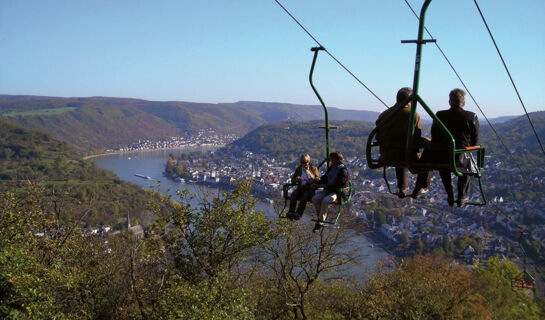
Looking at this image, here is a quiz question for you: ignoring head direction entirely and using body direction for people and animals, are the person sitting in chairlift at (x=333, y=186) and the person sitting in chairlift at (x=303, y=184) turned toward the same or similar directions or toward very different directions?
same or similar directions

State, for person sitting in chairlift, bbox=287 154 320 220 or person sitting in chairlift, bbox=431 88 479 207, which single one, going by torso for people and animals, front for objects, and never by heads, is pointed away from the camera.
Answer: person sitting in chairlift, bbox=431 88 479 207

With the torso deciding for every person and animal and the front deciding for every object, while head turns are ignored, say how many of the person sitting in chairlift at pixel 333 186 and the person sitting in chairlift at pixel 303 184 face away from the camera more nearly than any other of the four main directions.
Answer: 0

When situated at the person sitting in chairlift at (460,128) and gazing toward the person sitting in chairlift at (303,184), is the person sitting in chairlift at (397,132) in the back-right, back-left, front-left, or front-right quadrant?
front-left

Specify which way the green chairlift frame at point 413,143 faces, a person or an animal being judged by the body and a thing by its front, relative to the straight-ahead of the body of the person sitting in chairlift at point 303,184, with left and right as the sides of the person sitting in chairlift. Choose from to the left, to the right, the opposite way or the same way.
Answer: the opposite way

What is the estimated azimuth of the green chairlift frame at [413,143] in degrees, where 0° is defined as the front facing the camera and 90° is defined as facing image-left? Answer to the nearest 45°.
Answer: approximately 225°

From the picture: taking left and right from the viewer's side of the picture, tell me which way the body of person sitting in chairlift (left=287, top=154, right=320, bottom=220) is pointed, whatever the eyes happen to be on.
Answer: facing the viewer and to the left of the viewer

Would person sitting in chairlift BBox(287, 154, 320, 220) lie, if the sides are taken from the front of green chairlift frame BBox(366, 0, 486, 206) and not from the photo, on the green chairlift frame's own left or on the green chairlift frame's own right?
on the green chairlift frame's own left

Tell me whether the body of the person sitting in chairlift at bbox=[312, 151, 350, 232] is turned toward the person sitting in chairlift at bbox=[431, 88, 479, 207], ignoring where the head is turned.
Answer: no

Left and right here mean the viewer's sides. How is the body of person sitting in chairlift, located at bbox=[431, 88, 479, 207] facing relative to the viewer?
facing away from the viewer

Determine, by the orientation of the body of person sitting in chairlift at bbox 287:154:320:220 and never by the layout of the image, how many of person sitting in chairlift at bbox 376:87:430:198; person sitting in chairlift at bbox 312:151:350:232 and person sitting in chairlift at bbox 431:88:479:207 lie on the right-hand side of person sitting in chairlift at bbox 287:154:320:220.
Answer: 0

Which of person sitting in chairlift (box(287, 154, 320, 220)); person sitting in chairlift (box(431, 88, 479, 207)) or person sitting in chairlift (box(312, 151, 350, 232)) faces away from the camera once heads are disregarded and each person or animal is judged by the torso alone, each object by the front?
person sitting in chairlift (box(431, 88, 479, 207))

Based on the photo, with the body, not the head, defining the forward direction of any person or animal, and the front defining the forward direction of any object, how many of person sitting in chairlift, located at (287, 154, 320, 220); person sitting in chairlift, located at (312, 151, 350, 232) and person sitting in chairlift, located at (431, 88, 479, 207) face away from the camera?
1

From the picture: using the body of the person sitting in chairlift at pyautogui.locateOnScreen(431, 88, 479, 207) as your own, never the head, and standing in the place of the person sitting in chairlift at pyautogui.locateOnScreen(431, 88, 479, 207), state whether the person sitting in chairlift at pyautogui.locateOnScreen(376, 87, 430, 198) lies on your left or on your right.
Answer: on your left

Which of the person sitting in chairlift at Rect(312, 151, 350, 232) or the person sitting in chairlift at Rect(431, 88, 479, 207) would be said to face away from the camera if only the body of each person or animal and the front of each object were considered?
the person sitting in chairlift at Rect(431, 88, 479, 207)
